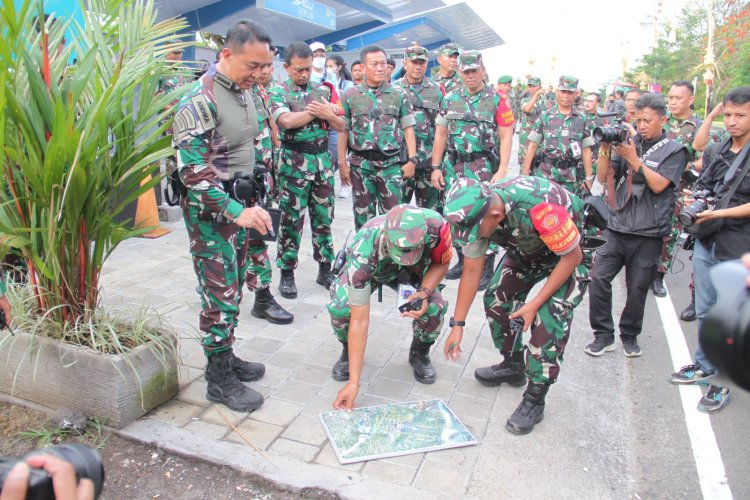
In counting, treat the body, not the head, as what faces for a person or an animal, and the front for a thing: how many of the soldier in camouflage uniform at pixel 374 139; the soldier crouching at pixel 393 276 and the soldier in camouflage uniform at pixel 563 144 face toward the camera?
3

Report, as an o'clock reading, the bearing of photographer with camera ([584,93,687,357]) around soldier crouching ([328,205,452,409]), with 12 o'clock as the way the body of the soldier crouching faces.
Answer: The photographer with camera is roughly at 8 o'clock from the soldier crouching.

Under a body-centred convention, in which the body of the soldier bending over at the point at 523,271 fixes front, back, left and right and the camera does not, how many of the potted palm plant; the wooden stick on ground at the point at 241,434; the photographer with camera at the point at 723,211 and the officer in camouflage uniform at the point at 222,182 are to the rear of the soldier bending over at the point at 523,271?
1

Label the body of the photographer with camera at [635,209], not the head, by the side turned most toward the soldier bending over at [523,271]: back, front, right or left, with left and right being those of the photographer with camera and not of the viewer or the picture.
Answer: front

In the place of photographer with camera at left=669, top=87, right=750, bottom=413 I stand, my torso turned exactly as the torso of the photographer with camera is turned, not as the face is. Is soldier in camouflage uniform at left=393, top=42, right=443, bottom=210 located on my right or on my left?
on my right

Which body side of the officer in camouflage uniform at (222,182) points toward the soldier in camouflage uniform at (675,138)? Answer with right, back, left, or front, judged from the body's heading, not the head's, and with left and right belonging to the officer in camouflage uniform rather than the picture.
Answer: front

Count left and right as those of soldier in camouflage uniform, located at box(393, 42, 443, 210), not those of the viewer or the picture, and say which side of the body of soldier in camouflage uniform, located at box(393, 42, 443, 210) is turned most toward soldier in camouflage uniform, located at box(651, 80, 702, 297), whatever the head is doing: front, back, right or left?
left

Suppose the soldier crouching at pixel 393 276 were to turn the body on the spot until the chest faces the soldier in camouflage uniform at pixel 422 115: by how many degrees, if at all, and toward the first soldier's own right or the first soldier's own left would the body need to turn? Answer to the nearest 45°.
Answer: approximately 180°

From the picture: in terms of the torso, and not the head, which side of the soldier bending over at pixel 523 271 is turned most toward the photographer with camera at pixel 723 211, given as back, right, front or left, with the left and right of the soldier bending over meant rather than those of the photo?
back

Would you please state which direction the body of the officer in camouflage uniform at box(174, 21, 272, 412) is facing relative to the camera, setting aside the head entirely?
to the viewer's right

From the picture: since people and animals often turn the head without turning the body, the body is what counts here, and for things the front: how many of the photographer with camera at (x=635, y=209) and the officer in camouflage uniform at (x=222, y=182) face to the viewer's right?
1

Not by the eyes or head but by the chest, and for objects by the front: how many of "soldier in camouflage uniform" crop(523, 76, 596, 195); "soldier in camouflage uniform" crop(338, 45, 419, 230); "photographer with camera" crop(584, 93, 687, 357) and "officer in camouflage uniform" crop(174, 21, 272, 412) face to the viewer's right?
1

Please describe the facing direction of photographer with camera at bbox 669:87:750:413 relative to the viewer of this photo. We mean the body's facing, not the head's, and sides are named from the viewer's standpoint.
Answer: facing the viewer and to the left of the viewer
